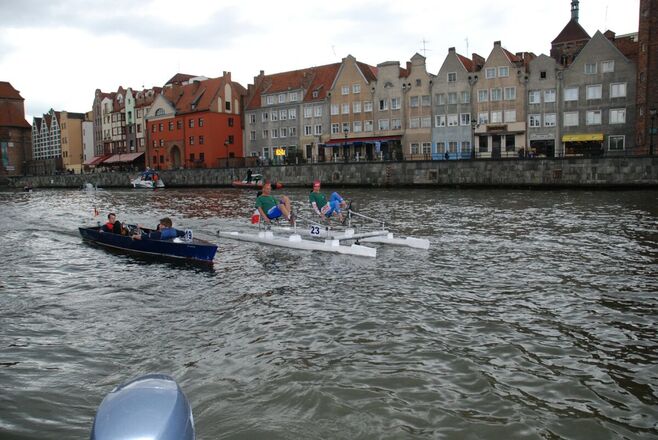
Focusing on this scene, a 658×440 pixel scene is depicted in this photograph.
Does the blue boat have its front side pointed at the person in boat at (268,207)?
no

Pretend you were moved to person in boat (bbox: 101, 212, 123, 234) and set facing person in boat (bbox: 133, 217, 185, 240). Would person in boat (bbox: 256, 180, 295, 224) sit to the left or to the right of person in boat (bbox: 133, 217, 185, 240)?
left

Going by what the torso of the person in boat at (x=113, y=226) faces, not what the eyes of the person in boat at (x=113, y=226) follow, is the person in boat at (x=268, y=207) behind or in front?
in front

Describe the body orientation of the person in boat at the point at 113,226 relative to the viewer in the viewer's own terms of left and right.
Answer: facing the viewer and to the right of the viewer

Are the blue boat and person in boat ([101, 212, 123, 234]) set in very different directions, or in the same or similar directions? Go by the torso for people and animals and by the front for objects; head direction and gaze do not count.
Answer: same or similar directions

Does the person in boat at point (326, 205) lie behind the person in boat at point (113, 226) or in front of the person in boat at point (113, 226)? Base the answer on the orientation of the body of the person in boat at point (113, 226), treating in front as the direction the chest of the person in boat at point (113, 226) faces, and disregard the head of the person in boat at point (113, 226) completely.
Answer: in front
